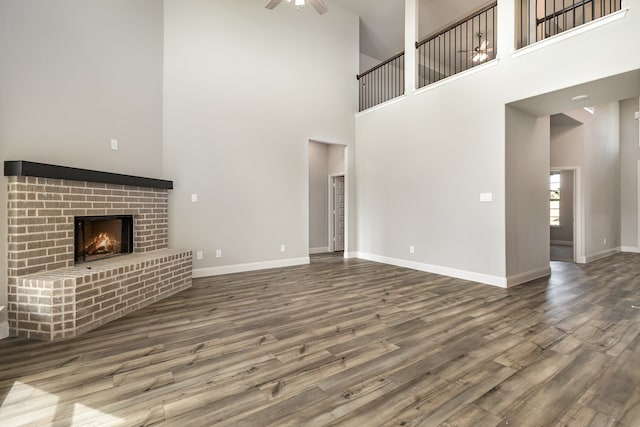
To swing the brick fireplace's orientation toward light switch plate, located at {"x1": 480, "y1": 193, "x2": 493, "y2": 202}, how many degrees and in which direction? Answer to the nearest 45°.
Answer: approximately 45° to its left

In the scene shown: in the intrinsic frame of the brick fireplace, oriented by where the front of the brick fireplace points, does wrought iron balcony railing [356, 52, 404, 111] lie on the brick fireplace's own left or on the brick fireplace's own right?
on the brick fireplace's own left

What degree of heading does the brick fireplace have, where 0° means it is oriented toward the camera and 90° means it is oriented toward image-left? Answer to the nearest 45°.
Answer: approximately 315°

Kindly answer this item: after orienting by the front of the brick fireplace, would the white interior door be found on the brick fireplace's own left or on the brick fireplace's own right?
on the brick fireplace's own left
